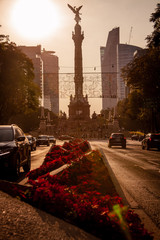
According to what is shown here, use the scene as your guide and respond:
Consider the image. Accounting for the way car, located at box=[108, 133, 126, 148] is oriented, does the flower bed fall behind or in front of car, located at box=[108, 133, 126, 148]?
behind

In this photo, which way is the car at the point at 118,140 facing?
away from the camera

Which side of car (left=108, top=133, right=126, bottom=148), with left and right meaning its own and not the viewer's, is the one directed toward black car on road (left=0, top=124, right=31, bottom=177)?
back

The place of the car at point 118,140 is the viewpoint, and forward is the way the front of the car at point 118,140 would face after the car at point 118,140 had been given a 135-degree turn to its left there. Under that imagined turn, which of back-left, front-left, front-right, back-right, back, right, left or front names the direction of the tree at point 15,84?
front-right
